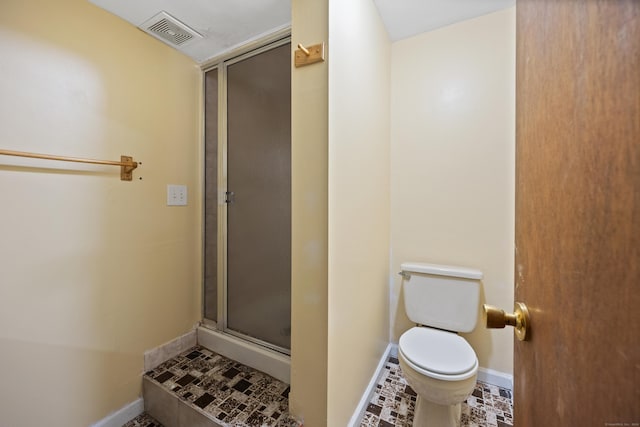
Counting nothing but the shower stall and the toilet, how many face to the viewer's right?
0

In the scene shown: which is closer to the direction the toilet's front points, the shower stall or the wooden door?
the wooden door

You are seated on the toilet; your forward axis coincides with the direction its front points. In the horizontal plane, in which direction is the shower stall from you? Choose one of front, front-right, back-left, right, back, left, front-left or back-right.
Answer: right

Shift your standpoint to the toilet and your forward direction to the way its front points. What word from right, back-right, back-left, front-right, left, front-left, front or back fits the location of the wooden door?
front

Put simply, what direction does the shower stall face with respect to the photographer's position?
facing the viewer and to the left of the viewer

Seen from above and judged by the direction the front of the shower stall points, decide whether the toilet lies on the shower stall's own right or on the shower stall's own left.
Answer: on the shower stall's own left

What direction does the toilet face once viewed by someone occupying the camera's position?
facing the viewer

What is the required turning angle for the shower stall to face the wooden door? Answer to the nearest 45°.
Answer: approximately 45° to its left
